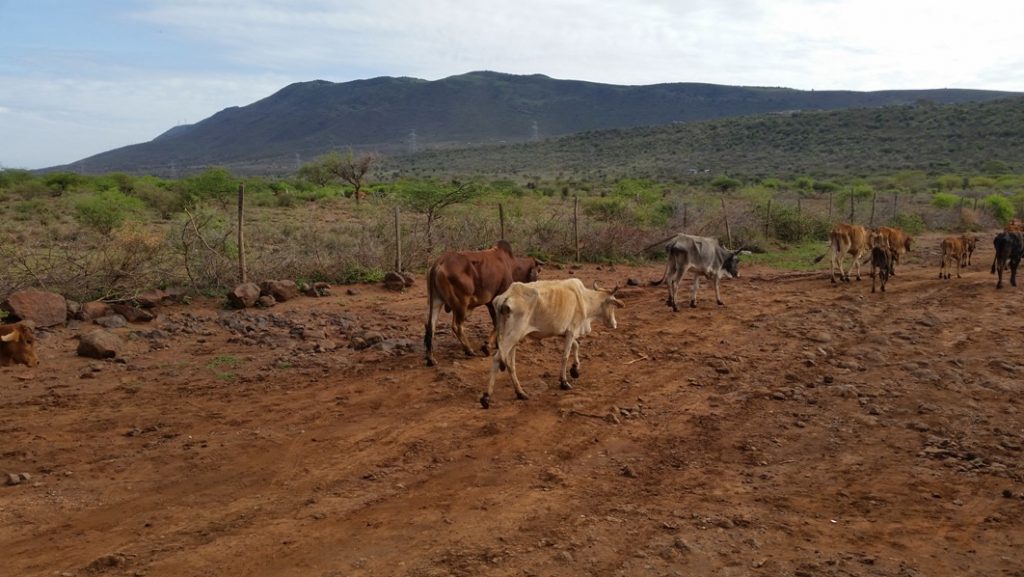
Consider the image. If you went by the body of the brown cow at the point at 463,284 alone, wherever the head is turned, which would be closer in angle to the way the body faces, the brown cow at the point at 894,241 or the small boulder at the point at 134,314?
the brown cow

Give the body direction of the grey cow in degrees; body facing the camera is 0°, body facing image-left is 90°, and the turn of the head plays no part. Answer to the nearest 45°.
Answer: approximately 225°

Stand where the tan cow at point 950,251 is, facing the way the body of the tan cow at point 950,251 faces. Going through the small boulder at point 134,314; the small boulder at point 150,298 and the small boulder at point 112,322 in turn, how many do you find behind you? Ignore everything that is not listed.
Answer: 3

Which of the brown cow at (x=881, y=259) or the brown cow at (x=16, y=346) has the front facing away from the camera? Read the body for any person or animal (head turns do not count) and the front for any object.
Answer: the brown cow at (x=881, y=259)

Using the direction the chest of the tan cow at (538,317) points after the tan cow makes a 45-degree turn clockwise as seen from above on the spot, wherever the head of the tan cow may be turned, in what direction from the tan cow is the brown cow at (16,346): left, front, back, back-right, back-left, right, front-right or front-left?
back

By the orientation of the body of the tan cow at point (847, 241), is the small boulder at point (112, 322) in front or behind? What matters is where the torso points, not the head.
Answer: behind

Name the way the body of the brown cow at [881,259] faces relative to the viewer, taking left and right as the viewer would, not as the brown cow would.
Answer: facing away from the viewer

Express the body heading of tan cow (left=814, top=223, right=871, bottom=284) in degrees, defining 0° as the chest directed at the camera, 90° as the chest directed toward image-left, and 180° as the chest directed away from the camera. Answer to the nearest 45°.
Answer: approximately 225°

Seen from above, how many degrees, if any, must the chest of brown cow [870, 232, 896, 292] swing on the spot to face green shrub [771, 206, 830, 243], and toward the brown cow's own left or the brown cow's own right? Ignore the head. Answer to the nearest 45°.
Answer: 0° — it already faces it

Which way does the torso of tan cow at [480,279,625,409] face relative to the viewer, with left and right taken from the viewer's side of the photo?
facing away from the viewer and to the right of the viewer
